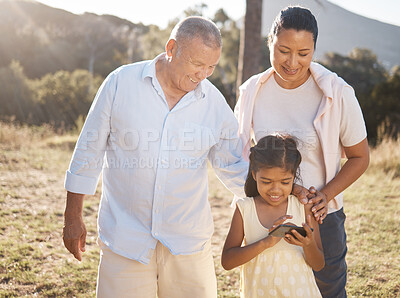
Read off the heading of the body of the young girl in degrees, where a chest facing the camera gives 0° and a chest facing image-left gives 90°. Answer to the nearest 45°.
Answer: approximately 0°

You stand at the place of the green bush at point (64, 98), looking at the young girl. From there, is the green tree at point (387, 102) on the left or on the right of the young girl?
left

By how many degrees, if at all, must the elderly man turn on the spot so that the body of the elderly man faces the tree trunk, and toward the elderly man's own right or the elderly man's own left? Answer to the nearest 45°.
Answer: approximately 180°

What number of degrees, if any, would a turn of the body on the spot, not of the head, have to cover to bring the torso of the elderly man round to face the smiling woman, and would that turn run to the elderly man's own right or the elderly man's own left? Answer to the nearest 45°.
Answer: approximately 90° to the elderly man's own left

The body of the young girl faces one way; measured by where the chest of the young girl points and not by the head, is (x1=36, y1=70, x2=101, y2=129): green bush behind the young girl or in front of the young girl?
behind

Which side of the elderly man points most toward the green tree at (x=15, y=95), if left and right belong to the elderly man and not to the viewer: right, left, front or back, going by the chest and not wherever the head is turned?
back

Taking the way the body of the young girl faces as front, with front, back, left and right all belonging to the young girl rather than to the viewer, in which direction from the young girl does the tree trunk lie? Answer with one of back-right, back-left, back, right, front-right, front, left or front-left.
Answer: back

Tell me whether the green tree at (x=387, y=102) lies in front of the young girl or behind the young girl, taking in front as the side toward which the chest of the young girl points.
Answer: behind

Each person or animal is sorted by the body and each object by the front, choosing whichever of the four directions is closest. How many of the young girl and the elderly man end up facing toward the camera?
2

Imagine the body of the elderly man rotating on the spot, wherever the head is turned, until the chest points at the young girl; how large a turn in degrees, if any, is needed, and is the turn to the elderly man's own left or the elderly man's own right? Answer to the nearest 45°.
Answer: approximately 90° to the elderly man's own left

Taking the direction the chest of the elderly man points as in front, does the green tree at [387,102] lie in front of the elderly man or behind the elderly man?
behind
